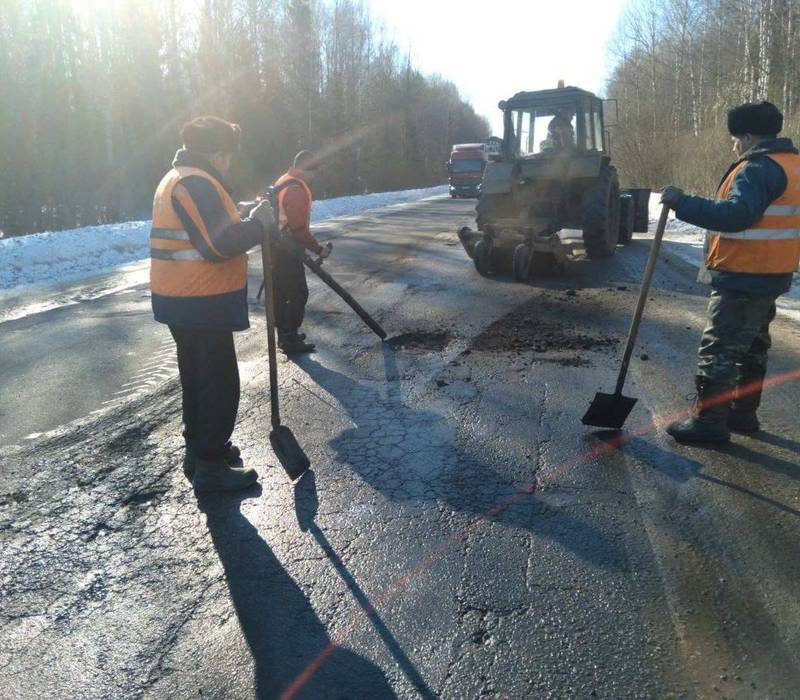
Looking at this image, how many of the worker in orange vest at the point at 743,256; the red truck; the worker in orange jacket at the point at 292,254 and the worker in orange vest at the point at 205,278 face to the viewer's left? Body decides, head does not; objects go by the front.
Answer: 1

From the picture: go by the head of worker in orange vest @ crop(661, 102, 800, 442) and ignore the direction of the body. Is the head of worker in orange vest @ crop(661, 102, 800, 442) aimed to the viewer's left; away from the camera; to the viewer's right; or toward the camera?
to the viewer's left

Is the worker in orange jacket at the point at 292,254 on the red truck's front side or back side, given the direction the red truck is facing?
on the front side

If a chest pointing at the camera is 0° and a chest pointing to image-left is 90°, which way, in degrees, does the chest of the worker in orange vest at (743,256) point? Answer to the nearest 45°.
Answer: approximately 90°

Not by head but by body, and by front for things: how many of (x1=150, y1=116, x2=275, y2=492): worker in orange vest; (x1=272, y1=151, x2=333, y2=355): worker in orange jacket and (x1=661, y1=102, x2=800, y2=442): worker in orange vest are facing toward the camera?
0

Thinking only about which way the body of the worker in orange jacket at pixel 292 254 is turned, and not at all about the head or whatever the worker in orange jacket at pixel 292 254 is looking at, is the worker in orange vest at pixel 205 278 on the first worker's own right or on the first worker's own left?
on the first worker's own right

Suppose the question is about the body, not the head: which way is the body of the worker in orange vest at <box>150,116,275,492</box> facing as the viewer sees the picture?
to the viewer's right

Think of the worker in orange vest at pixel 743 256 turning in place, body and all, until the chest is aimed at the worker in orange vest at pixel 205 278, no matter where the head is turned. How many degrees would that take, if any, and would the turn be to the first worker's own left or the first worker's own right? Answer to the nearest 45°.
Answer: approximately 45° to the first worker's own left

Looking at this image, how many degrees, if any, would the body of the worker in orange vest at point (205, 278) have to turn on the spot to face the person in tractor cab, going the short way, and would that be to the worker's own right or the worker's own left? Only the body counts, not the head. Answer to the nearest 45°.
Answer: approximately 45° to the worker's own left

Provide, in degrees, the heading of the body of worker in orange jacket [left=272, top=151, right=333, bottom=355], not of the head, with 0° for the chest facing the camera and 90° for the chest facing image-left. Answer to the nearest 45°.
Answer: approximately 270°

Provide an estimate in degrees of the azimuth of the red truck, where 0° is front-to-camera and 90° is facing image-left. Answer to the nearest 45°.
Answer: approximately 0°
